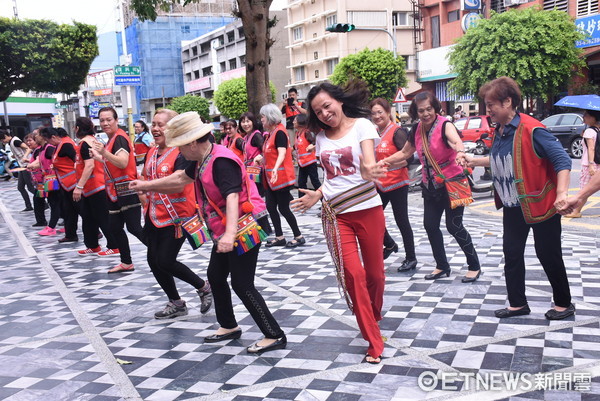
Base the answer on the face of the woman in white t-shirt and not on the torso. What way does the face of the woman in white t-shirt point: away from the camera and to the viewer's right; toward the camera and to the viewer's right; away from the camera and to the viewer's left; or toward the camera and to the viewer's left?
toward the camera and to the viewer's left

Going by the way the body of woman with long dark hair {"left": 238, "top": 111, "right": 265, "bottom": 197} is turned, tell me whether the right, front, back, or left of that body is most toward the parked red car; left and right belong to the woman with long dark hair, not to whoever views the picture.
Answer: back

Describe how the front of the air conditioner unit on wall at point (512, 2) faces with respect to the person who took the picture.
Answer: facing the viewer and to the left of the viewer

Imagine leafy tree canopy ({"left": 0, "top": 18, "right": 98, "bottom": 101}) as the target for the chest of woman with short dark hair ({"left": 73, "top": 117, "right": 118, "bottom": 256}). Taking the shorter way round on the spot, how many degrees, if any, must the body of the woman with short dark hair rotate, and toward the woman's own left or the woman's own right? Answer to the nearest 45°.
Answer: approximately 90° to the woman's own right

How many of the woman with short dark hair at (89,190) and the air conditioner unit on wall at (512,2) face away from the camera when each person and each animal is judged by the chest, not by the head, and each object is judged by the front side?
0

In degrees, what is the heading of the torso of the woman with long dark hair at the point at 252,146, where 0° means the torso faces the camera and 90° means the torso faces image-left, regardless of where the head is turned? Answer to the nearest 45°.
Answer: approximately 45°

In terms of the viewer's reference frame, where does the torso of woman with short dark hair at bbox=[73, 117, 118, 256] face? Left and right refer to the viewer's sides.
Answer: facing to the left of the viewer

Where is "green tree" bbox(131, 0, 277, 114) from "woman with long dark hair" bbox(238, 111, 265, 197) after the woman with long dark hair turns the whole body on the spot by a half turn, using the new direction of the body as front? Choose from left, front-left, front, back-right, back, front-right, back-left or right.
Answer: front-left

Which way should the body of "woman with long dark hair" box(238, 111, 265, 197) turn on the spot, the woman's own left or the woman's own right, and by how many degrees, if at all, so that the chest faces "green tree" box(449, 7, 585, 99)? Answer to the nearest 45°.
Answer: approximately 180°

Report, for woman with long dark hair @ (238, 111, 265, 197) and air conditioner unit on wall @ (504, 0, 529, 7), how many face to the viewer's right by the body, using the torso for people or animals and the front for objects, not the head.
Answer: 0

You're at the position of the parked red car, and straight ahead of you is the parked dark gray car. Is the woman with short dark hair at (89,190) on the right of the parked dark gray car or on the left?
right

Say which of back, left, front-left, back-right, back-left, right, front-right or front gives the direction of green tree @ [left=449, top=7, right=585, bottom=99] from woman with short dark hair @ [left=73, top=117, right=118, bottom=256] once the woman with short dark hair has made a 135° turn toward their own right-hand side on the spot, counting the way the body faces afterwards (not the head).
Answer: front
